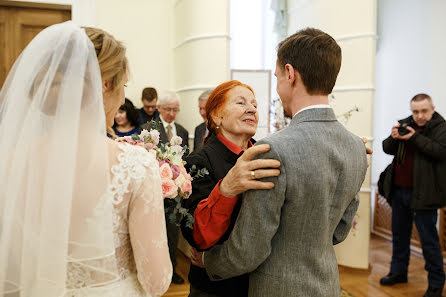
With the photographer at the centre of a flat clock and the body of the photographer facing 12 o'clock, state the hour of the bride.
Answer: The bride is roughly at 11 o'clock from the photographer.

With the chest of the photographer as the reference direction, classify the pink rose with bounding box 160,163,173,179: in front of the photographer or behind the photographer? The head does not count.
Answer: in front

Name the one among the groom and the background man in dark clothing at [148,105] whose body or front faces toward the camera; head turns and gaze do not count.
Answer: the background man in dark clothing

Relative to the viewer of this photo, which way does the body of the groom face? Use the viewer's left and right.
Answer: facing away from the viewer and to the left of the viewer

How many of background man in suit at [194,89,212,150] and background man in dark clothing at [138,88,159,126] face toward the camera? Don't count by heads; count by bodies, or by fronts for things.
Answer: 2

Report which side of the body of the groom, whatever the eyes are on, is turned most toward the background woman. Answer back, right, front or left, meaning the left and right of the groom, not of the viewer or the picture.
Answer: front

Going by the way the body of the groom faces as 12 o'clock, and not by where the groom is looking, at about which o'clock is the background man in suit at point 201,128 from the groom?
The background man in suit is roughly at 1 o'clock from the groom.

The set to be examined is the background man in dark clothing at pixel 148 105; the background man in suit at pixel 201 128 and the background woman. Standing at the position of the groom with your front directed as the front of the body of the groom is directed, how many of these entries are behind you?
0

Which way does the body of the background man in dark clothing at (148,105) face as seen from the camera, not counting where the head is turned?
toward the camera

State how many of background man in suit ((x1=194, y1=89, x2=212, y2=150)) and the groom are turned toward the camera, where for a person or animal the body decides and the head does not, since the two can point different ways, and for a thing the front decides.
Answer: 1

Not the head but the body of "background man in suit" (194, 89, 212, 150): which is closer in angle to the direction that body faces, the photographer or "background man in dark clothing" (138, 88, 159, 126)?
the photographer

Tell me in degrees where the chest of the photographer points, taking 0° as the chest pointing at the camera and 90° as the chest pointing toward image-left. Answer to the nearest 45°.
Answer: approximately 45°

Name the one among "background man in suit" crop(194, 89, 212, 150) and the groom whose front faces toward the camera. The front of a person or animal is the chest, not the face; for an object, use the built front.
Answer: the background man in suit

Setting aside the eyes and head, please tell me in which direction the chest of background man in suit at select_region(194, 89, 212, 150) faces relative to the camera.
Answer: toward the camera

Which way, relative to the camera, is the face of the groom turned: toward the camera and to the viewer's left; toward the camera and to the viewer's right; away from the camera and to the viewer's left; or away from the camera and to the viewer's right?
away from the camera and to the viewer's left

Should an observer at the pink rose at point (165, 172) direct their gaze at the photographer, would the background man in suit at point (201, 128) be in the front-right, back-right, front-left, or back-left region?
front-left

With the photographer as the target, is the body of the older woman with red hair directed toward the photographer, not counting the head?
no

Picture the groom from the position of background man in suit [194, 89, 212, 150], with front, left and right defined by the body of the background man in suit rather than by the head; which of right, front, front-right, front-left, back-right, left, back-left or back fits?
front
